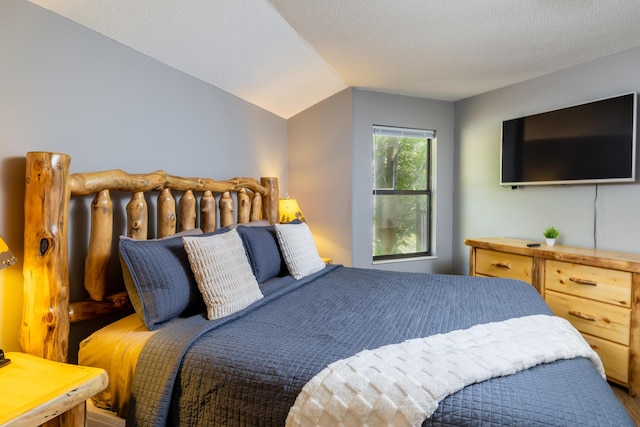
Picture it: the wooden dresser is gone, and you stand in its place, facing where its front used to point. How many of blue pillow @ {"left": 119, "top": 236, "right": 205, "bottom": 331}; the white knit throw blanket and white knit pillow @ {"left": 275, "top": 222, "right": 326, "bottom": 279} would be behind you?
0

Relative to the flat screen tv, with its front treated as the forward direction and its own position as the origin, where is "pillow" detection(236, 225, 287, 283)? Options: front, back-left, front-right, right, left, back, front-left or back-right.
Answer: front

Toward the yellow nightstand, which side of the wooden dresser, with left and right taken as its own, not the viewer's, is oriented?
front

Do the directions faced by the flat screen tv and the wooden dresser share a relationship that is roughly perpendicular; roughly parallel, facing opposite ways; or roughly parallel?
roughly parallel

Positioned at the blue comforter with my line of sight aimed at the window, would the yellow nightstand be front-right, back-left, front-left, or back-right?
back-left

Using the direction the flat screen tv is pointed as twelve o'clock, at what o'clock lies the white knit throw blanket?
The white knit throw blanket is roughly at 11 o'clock from the flat screen tv.

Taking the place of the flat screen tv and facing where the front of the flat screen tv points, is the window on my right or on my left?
on my right

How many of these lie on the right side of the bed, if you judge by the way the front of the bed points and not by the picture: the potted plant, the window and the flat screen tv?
0

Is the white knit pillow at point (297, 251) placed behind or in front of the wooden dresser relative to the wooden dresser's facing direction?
in front

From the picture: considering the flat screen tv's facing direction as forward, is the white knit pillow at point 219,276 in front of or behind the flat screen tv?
in front

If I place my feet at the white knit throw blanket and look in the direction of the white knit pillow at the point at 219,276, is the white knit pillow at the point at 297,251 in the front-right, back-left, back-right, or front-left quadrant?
front-right

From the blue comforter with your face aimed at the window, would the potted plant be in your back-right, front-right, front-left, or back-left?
front-right

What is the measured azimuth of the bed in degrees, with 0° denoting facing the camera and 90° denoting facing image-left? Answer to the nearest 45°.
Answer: approximately 315°

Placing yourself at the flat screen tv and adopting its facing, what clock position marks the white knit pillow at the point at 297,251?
The white knit pillow is roughly at 12 o'clock from the flat screen tv.

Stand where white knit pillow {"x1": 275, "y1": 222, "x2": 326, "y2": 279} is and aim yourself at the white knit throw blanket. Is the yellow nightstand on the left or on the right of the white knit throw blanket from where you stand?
right

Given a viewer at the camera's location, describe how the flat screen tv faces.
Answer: facing the viewer and to the left of the viewer
